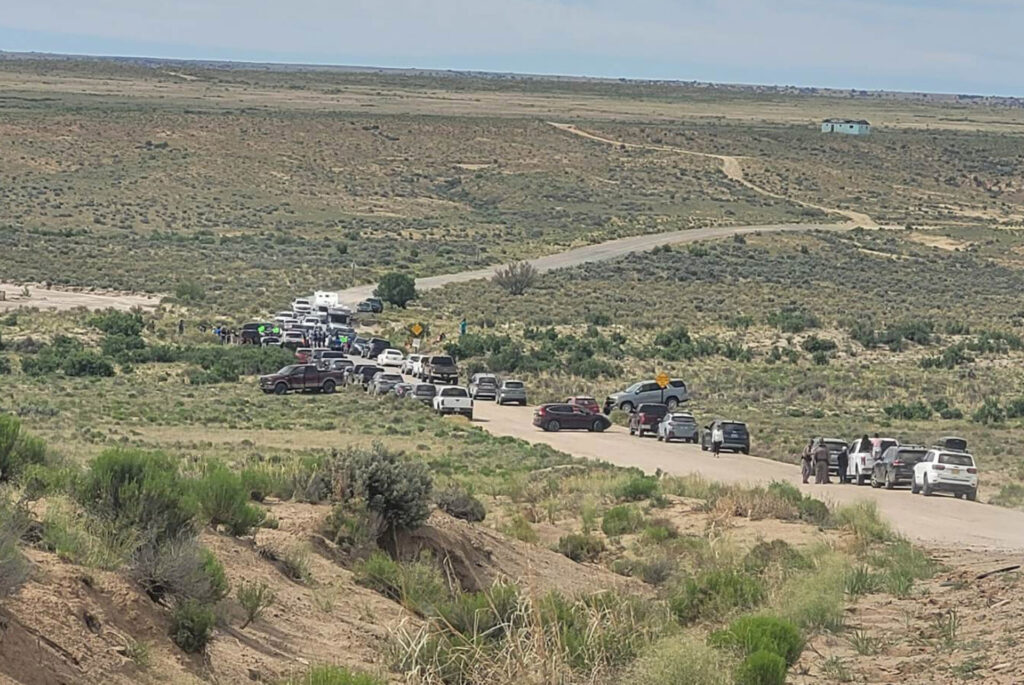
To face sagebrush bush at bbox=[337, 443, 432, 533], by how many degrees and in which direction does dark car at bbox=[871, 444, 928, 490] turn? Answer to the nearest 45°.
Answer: approximately 135° to its left

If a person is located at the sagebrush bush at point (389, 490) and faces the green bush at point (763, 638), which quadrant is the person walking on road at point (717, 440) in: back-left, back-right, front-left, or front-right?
back-left

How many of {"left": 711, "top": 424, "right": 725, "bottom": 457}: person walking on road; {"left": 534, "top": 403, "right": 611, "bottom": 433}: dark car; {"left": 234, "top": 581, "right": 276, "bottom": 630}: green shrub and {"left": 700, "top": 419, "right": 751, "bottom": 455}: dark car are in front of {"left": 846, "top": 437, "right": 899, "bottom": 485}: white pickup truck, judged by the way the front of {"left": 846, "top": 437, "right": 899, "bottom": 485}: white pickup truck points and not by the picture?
3

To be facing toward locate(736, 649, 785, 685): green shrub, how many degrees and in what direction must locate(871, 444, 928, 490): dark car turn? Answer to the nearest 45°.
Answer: approximately 135° to its left

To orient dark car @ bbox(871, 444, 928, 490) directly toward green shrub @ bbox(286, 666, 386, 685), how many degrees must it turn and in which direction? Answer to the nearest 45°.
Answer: approximately 135° to its left

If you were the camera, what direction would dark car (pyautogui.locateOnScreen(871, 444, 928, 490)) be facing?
facing away from the viewer and to the left of the viewer

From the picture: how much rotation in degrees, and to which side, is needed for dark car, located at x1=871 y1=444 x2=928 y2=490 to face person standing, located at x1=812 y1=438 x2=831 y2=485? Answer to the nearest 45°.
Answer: approximately 45° to its left

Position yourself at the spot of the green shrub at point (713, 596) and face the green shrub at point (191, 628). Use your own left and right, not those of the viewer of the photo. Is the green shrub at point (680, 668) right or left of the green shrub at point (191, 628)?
left
